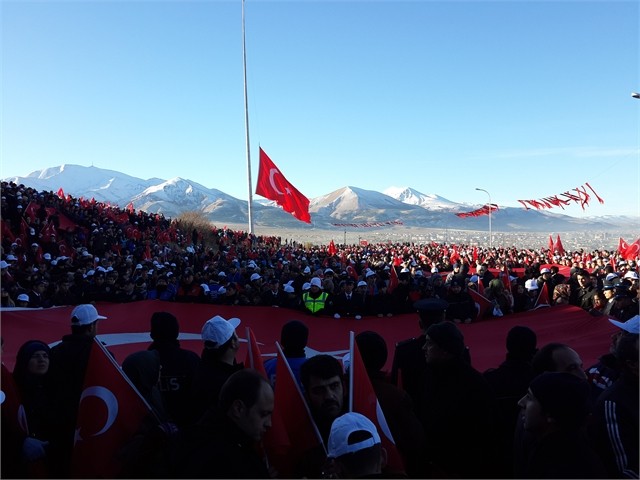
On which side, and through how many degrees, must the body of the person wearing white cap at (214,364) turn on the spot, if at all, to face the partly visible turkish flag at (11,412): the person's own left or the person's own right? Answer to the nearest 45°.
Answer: approximately 135° to the person's own left

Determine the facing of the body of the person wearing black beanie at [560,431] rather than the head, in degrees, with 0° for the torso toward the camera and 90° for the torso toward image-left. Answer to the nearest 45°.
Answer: approximately 90°

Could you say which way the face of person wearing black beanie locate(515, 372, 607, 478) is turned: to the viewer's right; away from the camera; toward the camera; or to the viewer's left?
to the viewer's left

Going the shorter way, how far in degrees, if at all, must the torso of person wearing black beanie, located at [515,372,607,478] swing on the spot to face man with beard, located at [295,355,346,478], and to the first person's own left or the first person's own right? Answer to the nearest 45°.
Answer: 0° — they already face them

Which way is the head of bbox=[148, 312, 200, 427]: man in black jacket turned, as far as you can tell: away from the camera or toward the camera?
away from the camera

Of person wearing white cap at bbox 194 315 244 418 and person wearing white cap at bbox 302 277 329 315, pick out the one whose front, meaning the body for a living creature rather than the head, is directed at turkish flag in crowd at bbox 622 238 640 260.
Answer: person wearing white cap at bbox 194 315 244 418

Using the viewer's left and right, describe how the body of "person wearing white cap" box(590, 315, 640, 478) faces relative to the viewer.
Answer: facing to the left of the viewer
